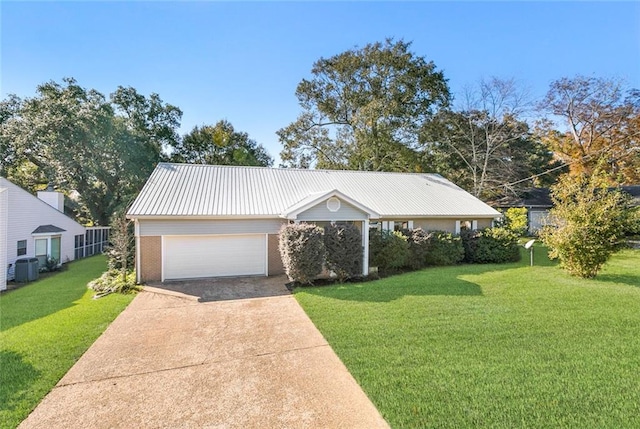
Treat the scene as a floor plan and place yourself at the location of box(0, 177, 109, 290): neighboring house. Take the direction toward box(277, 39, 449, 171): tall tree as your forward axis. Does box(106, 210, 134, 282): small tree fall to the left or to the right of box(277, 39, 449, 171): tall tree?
right

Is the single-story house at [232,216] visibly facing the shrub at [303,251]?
no

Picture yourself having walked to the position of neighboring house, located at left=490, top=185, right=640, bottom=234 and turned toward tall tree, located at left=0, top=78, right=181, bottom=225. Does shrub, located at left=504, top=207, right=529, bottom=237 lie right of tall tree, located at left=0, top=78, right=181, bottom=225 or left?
left

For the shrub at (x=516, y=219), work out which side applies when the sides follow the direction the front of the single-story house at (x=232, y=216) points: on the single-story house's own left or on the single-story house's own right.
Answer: on the single-story house's own left

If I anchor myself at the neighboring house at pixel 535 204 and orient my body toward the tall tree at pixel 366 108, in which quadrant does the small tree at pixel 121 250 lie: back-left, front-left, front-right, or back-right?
front-left

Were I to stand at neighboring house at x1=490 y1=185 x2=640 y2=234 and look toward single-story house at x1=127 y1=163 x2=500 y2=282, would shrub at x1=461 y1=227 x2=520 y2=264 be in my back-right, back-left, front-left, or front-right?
front-left

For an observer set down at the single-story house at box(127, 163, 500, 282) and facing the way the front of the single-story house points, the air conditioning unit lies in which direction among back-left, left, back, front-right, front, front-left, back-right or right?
right

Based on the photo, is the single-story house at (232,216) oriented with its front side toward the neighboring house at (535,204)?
no

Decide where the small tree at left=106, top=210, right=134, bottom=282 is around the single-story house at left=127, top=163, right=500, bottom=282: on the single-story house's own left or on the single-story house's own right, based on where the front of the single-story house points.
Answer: on the single-story house's own right

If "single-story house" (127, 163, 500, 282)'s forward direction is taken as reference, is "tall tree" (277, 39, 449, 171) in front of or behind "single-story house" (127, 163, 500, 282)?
behind

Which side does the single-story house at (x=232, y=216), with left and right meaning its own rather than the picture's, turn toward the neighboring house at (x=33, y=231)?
right

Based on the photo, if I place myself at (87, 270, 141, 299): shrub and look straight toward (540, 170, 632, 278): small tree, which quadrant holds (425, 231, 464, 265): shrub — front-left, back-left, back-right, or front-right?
front-left

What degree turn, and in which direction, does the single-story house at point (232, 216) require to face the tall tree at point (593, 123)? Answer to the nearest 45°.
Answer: approximately 135° to its left

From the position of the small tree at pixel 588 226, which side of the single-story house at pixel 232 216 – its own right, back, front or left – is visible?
left

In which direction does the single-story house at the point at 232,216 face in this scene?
toward the camera

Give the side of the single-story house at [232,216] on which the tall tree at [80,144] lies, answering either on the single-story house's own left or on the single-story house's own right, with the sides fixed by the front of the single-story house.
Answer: on the single-story house's own right

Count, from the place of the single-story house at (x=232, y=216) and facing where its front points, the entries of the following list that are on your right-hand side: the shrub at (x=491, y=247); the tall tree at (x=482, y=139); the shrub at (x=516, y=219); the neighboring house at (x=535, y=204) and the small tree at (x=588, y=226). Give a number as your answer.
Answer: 0

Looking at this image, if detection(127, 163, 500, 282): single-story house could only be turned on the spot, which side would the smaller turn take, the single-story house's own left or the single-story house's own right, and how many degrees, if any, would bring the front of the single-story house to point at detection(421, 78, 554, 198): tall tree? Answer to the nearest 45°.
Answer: approximately 135° to the single-story house's own left
